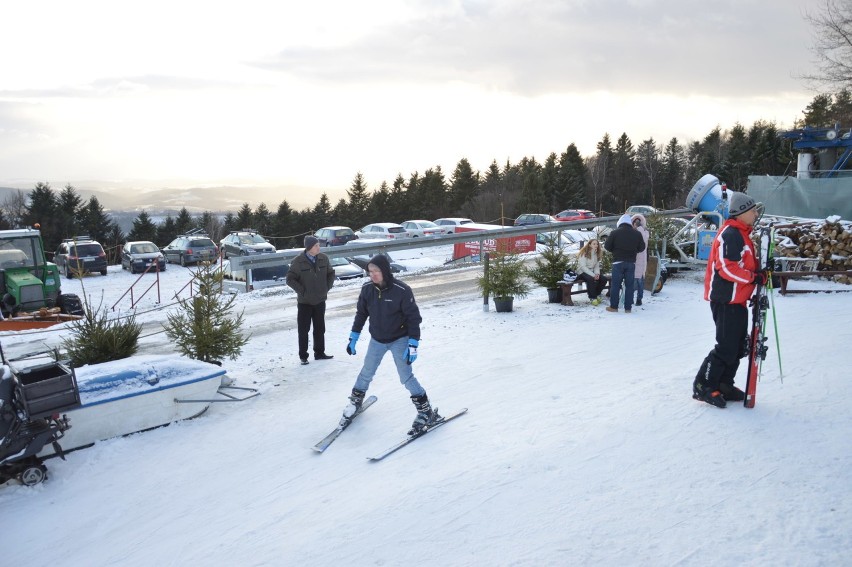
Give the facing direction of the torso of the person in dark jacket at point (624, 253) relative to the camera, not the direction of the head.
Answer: away from the camera

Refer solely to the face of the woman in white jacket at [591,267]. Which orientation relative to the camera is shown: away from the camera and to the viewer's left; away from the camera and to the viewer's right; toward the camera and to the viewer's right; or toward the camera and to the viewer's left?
toward the camera and to the viewer's right

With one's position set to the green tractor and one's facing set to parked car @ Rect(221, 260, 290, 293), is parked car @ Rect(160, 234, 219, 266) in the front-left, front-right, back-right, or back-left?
front-left

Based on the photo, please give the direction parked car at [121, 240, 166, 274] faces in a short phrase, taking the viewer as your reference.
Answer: facing the viewer and to the right of the viewer

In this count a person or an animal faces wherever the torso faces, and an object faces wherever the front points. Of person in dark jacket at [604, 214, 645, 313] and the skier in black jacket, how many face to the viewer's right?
0

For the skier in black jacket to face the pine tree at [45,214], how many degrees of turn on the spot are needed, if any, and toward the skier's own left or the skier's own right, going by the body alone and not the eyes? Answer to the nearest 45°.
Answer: approximately 90° to the skier's own right

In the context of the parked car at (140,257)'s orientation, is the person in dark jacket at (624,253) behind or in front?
in front

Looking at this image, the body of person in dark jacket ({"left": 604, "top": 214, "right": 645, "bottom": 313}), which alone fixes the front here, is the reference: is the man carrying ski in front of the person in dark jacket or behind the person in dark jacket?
behind

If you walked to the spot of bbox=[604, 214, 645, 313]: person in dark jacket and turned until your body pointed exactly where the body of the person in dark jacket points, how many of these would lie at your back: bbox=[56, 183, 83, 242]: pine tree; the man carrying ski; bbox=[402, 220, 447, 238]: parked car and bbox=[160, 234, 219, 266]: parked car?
1

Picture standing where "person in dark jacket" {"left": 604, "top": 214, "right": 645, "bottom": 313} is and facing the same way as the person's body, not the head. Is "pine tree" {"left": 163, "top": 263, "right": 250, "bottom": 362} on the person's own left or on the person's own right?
on the person's own left
